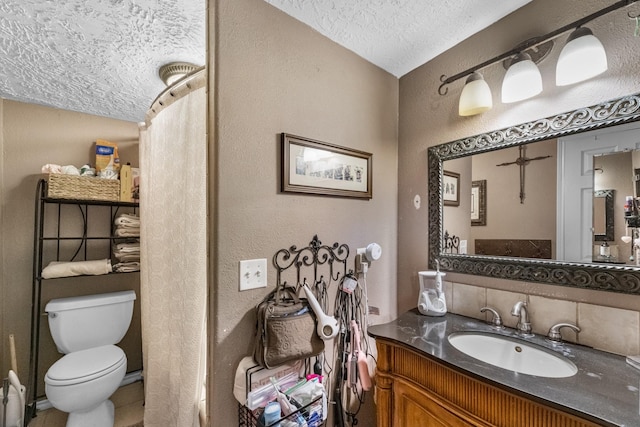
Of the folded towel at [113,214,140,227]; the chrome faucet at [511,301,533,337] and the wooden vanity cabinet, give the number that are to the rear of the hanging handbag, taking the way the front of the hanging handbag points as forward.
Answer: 1

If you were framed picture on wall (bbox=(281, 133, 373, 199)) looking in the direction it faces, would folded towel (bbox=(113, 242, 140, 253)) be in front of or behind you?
behind

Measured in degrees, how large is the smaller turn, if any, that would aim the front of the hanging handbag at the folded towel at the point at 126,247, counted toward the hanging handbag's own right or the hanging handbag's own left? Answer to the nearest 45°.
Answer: approximately 180°

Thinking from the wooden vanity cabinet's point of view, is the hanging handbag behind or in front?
in front

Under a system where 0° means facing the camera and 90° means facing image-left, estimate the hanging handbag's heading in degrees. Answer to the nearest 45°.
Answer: approximately 315°

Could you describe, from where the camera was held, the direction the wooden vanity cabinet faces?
facing the viewer and to the left of the viewer

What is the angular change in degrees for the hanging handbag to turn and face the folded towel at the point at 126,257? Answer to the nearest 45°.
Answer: approximately 180°

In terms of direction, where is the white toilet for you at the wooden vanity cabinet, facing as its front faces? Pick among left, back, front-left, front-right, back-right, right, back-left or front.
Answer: front-right

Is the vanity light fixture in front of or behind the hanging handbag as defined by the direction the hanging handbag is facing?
in front

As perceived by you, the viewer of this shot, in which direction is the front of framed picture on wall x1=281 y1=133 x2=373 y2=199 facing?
facing the viewer and to the right of the viewer
